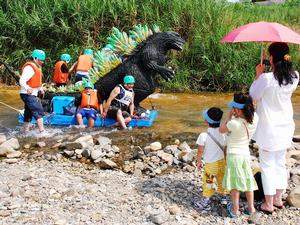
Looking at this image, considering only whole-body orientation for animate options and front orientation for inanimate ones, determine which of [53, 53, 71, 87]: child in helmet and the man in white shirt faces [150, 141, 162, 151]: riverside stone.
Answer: the man in white shirt

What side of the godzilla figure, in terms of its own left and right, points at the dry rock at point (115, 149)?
right

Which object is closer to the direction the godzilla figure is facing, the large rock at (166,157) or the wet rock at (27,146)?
the large rock

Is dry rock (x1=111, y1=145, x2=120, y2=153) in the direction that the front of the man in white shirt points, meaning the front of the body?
yes

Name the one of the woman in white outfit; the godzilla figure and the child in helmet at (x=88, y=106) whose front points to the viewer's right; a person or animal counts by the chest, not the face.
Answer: the godzilla figure

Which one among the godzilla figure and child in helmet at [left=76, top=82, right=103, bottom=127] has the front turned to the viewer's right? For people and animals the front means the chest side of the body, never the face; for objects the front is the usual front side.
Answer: the godzilla figure

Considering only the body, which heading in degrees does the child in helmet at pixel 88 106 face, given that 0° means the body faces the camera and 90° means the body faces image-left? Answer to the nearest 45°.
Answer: approximately 0°

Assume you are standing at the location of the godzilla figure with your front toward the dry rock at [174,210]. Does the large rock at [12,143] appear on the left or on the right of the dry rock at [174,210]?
right

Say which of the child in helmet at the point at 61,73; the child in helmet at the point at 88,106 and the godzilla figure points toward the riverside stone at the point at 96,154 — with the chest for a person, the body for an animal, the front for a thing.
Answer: the child in helmet at the point at 88,106

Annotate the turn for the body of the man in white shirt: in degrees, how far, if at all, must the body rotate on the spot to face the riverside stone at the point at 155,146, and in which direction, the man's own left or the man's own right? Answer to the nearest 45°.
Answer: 0° — they already face it

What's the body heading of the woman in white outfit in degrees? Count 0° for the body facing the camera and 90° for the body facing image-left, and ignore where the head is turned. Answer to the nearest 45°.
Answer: approximately 135°

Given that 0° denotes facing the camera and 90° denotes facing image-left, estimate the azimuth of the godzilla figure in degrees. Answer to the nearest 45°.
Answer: approximately 270°
